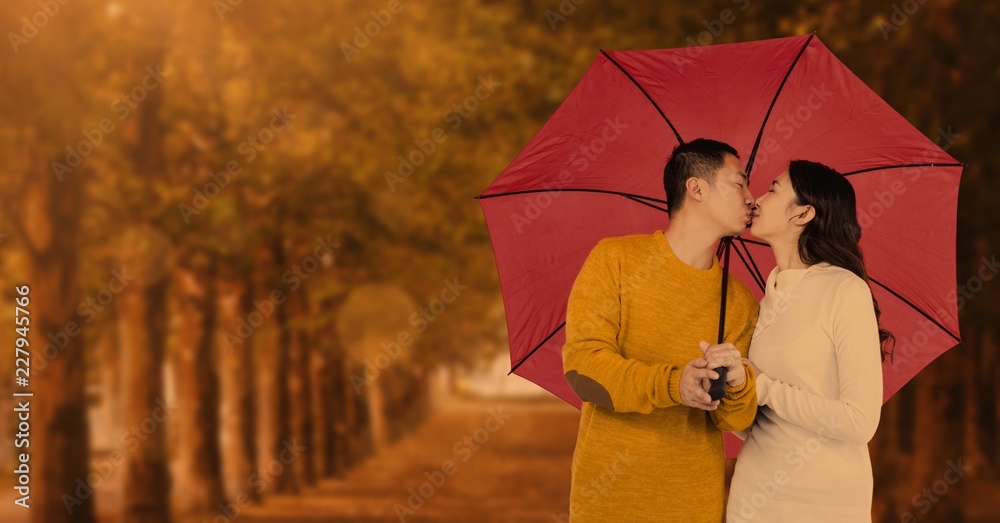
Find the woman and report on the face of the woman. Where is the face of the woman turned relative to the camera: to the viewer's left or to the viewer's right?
to the viewer's left

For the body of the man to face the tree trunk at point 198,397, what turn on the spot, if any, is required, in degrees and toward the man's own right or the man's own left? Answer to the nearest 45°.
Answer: approximately 180°

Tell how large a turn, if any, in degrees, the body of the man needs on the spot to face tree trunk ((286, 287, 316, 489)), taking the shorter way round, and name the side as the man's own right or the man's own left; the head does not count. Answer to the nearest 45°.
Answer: approximately 180°

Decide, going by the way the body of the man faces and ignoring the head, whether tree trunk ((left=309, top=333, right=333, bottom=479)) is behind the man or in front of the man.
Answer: behind

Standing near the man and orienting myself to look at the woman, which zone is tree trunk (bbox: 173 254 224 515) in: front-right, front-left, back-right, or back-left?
back-left

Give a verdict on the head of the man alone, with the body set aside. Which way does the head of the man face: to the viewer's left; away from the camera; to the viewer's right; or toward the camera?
to the viewer's right

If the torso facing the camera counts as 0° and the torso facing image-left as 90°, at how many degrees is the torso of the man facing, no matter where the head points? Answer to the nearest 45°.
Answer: approximately 315°

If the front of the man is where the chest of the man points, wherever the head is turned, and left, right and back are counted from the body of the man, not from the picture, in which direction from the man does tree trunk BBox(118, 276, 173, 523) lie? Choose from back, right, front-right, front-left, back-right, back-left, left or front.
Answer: back

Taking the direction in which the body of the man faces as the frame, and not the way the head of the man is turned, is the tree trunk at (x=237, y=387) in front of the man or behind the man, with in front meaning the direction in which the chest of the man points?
behind

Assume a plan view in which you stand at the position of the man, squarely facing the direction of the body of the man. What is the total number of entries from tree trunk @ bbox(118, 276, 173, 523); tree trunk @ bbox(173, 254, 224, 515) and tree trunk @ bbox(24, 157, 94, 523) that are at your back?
3

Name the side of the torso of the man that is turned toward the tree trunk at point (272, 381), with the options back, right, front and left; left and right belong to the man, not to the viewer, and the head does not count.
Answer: back

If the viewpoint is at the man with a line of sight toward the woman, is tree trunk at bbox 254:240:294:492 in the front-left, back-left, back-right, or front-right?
back-left

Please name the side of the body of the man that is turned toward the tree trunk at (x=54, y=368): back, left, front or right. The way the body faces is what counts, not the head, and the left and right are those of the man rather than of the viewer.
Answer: back
